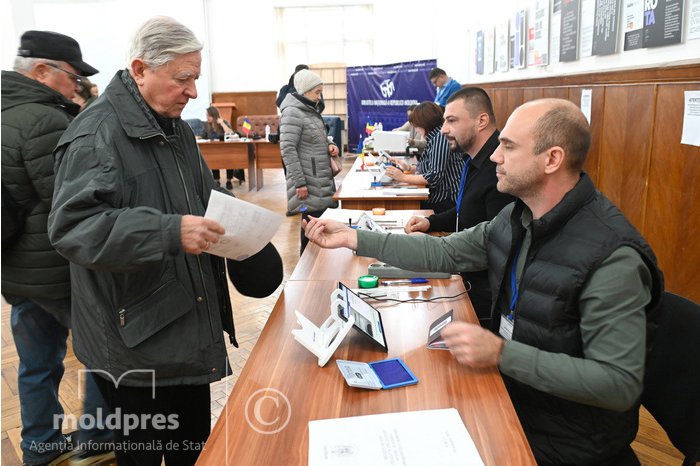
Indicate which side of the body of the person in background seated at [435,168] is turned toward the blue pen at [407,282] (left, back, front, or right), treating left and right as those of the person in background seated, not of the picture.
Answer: left

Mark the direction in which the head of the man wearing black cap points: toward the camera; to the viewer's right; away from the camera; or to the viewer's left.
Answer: to the viewer's right

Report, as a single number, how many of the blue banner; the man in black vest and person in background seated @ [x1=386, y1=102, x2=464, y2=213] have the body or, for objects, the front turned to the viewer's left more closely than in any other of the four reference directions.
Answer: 2

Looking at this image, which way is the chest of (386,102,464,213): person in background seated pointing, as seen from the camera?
to the viewer's left

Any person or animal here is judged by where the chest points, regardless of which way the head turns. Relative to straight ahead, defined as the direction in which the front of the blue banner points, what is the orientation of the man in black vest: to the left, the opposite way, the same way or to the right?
to the right

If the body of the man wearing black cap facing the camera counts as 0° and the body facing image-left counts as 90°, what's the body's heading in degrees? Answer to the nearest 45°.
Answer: approximately 270°

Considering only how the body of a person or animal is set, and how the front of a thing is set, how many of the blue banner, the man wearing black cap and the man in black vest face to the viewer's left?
1

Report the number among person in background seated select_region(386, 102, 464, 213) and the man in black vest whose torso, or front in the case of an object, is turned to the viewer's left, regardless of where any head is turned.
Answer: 2

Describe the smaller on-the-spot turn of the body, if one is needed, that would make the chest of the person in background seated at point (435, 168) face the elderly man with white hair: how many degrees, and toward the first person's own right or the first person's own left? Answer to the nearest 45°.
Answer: approximately 90° to the first person's own left

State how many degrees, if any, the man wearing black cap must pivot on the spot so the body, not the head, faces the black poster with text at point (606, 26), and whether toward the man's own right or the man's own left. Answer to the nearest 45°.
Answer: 0° — they already face it

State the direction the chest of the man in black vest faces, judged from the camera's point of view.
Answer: to the viewer's left

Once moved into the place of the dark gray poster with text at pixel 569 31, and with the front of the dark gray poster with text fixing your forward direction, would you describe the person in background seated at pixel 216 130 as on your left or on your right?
on your right

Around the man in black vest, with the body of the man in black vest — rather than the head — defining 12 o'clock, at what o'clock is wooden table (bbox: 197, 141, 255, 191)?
The wooden table is roughly at 2 o'clock from the man in black vest.

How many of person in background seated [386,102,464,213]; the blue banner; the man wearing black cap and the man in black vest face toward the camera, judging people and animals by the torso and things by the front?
1

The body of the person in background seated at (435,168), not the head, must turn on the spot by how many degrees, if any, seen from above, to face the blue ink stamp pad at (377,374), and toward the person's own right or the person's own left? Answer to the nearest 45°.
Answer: approximately 90° to the person's own left

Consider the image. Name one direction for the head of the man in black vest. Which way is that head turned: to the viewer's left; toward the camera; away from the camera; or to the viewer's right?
to the viewer's left

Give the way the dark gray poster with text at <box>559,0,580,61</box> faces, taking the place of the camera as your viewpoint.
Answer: facing the viewer and to the left of the viewer

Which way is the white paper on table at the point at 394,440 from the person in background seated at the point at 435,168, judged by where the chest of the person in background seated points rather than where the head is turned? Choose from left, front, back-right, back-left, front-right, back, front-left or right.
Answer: left

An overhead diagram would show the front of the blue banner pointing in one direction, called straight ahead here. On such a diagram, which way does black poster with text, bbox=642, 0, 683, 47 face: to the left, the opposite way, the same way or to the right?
to the right
